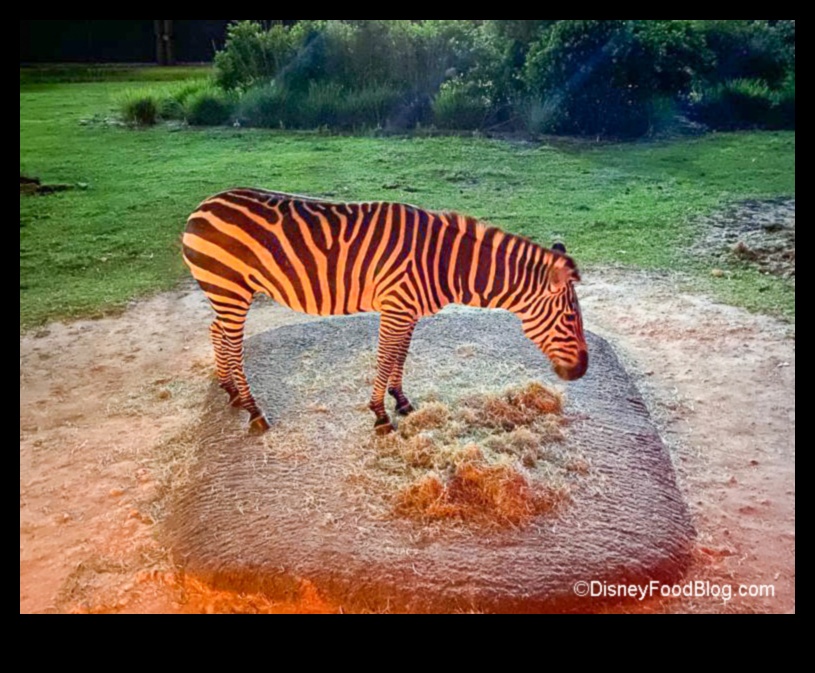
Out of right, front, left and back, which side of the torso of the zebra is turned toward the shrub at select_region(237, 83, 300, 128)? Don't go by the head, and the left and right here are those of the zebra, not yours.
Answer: left

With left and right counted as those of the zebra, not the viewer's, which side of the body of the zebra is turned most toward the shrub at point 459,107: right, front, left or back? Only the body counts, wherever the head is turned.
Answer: left

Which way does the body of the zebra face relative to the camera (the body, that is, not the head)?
to the viewer's right

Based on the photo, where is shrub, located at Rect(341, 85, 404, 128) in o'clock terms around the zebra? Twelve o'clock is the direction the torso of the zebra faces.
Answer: The shrub is roughly at 9 o'clock from the zebra.
